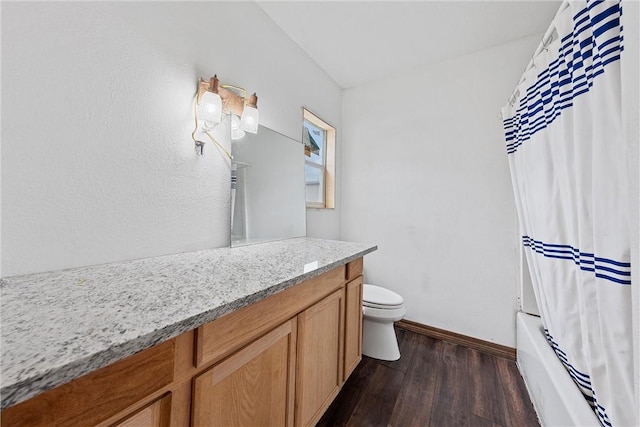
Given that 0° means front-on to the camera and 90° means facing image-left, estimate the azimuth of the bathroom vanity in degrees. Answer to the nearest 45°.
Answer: approximately 315°

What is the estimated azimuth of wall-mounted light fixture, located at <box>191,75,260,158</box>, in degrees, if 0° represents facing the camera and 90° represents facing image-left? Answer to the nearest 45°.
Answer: approximately 315°

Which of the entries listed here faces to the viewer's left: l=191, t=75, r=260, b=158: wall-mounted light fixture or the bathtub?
the bathtub

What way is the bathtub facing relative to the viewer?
to the viewer's left

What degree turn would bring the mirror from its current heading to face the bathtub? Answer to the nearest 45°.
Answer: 0° — it already faces it

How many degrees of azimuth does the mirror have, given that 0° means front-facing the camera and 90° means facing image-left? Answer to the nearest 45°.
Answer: approximately 315°

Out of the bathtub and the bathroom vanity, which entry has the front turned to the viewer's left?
the bathtub
